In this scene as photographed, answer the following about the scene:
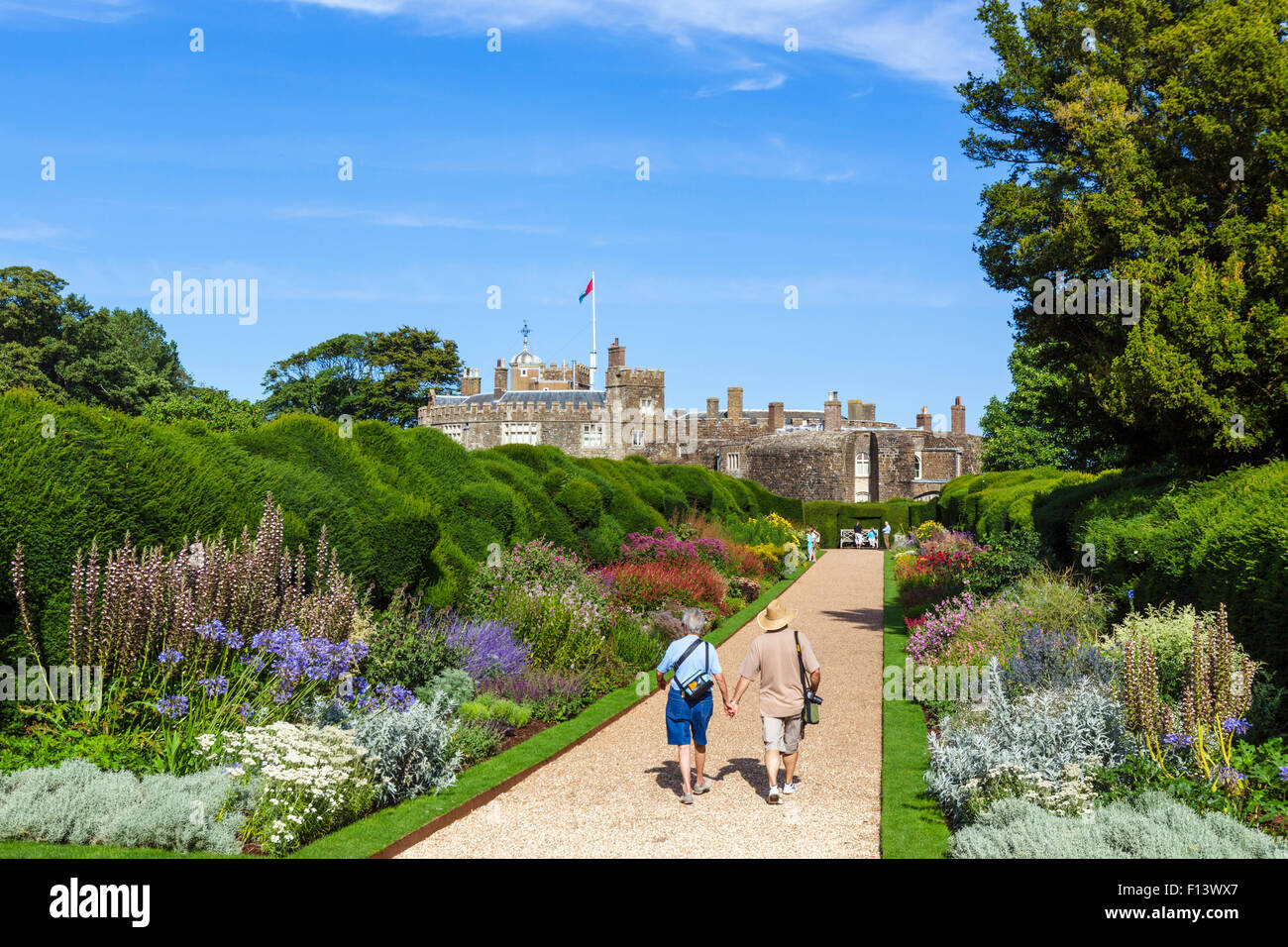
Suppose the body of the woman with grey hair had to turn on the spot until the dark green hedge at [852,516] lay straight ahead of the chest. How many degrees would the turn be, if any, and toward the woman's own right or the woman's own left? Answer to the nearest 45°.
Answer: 0° — they already face it

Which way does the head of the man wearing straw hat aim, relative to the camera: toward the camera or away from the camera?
away from the camera

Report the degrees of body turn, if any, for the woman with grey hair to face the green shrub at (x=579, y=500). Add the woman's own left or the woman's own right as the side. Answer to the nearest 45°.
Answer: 0° — they already face it

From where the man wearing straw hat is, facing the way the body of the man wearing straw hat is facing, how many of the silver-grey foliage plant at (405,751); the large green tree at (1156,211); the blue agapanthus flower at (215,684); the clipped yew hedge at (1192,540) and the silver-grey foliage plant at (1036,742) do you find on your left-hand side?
2

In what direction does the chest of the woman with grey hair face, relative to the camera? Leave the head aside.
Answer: away from the camera

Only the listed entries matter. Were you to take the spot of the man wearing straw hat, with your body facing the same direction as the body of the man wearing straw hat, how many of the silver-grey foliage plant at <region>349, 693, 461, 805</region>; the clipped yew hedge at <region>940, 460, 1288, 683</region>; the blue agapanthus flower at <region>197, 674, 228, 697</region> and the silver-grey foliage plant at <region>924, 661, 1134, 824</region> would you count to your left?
2

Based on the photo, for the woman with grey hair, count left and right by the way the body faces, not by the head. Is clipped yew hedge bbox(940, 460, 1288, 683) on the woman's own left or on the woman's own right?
on the woman's own right

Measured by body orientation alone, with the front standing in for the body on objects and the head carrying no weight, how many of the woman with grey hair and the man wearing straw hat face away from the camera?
2

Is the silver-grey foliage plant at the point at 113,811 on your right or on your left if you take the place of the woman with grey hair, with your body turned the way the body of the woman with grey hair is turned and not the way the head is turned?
on your left

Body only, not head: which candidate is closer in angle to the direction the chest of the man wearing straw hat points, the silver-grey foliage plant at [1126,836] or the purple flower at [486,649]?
the purple flower

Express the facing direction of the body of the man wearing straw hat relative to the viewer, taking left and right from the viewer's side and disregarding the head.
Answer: facing away from the viewer
